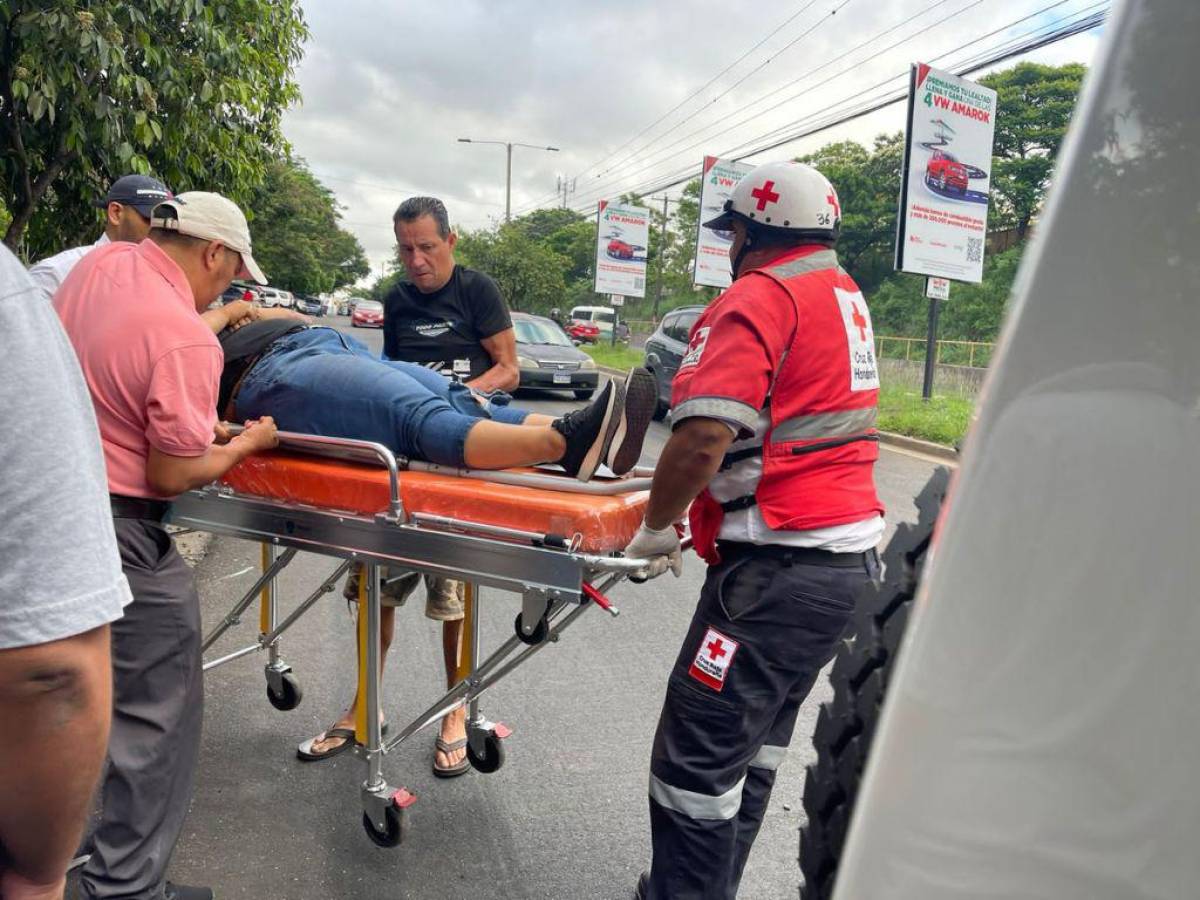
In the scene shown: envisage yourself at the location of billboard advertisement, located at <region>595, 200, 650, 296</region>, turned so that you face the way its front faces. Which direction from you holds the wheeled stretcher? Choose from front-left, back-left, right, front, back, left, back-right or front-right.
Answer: front

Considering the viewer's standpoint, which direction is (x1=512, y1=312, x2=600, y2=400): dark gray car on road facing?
facing the viewer and to the right of the viewer

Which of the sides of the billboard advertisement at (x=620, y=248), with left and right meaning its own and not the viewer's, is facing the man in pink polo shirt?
front

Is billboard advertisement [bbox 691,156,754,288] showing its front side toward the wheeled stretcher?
yes

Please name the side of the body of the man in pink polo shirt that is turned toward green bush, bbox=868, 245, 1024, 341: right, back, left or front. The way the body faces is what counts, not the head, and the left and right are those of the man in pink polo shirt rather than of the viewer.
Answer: front

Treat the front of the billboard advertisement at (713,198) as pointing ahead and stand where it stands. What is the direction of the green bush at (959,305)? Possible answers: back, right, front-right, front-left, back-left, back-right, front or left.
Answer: front-left

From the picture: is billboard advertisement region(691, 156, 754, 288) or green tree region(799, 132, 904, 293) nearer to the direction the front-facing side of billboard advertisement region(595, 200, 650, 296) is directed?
the billboard advertisement

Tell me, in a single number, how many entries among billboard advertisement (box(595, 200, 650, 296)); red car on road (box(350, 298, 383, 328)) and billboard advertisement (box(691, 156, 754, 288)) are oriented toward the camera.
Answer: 3

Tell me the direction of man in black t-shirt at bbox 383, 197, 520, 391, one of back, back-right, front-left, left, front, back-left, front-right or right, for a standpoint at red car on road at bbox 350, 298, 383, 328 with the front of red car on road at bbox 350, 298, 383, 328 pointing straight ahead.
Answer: front

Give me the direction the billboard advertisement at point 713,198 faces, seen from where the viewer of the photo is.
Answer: facing the viewer

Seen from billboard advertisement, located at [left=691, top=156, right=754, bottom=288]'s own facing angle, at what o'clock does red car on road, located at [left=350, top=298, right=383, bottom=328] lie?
The red car on road is roughly at 5 o'clock from the billboard advertisement.

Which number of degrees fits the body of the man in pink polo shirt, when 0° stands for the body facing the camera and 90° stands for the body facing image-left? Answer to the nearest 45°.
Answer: approximately 225°

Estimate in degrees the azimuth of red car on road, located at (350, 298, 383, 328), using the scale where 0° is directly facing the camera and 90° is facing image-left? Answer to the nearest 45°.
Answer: approximately 0°
